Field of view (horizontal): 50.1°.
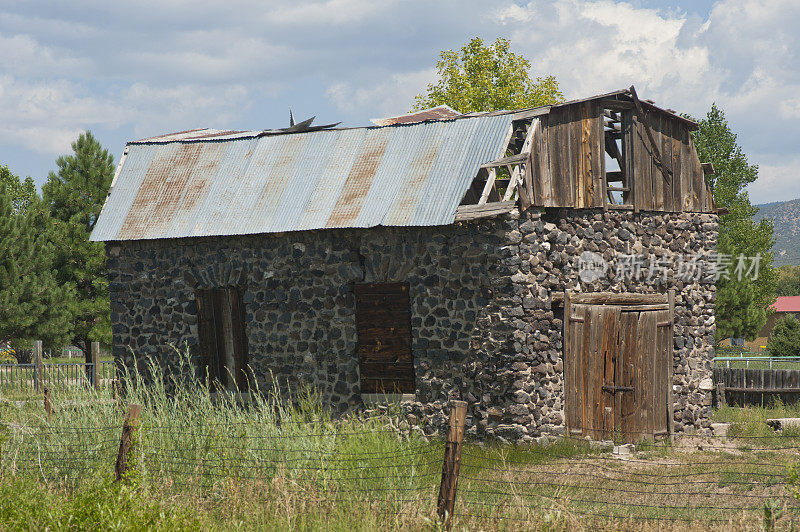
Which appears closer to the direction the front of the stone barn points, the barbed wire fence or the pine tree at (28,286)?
the barbed wire fence

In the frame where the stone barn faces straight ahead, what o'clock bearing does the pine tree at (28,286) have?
The pine tree is roughly at 6 o'clock from the stone barn.

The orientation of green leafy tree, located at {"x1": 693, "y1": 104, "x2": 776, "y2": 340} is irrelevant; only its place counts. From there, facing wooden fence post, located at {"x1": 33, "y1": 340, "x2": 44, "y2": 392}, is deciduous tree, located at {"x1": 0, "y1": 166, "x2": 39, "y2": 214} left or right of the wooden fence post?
right

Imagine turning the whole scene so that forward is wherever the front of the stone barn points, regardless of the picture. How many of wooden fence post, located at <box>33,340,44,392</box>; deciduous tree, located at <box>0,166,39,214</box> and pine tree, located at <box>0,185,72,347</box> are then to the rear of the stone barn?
3

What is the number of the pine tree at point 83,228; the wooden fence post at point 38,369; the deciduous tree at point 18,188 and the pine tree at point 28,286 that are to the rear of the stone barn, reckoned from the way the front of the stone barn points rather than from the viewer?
4

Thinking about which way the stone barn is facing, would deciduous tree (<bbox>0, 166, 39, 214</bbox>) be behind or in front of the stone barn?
behind

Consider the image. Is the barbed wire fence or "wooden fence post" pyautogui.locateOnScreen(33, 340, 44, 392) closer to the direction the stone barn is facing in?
the barbed wire fence

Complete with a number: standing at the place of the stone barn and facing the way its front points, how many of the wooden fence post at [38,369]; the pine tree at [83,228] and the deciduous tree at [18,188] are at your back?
3

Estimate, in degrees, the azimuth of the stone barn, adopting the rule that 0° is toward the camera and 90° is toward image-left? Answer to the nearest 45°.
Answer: approximately 315°

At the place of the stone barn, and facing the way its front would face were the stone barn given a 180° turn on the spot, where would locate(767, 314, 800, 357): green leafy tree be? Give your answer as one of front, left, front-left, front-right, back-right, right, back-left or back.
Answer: right

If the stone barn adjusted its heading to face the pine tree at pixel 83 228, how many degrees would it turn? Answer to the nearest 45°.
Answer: approximately 180°

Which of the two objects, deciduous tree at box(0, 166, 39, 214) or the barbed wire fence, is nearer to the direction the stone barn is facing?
the barbed wire fence

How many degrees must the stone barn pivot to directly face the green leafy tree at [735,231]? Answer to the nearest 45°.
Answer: approximately 90° to its left
